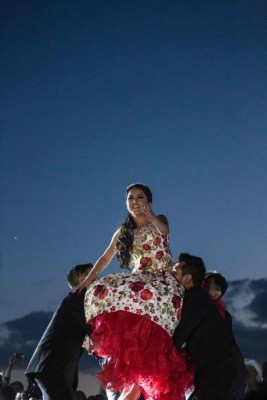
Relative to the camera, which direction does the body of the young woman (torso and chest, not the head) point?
toward the camera

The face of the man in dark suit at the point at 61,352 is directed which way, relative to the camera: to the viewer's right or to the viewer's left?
to the viewer's right

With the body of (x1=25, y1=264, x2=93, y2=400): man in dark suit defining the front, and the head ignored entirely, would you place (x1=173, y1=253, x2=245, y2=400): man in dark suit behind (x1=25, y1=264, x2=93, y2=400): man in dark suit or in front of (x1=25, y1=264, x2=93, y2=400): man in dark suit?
in front

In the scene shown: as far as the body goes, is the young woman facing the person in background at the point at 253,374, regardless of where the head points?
no

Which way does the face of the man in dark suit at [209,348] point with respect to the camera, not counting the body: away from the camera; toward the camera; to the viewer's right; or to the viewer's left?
to the viewer's left

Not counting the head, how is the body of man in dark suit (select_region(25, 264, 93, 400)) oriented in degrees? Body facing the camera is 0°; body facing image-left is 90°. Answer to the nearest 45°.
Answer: approximately 270°

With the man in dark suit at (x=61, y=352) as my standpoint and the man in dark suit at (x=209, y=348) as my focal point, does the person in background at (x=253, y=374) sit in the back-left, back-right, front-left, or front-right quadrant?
front-left

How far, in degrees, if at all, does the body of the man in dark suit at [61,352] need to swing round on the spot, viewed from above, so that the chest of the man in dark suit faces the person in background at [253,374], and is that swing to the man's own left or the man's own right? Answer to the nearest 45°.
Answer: approximately 45° to the man's own left
